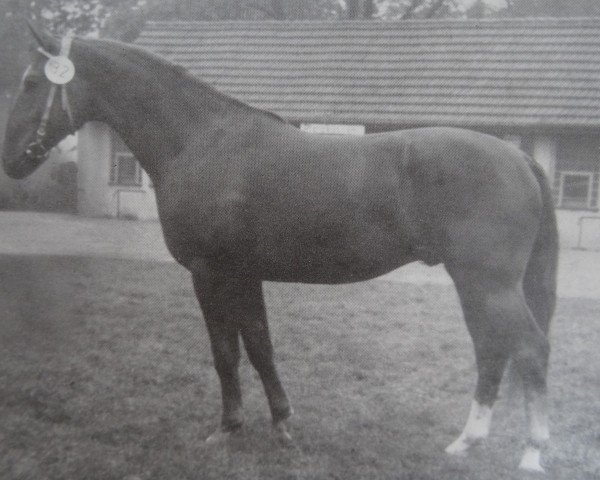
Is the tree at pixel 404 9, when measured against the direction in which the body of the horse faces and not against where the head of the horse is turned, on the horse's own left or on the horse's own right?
on the horse's own right

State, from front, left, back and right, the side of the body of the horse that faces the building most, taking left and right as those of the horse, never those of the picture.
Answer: right

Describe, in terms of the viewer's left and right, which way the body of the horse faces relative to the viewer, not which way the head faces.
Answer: facing to the left of the viewer
